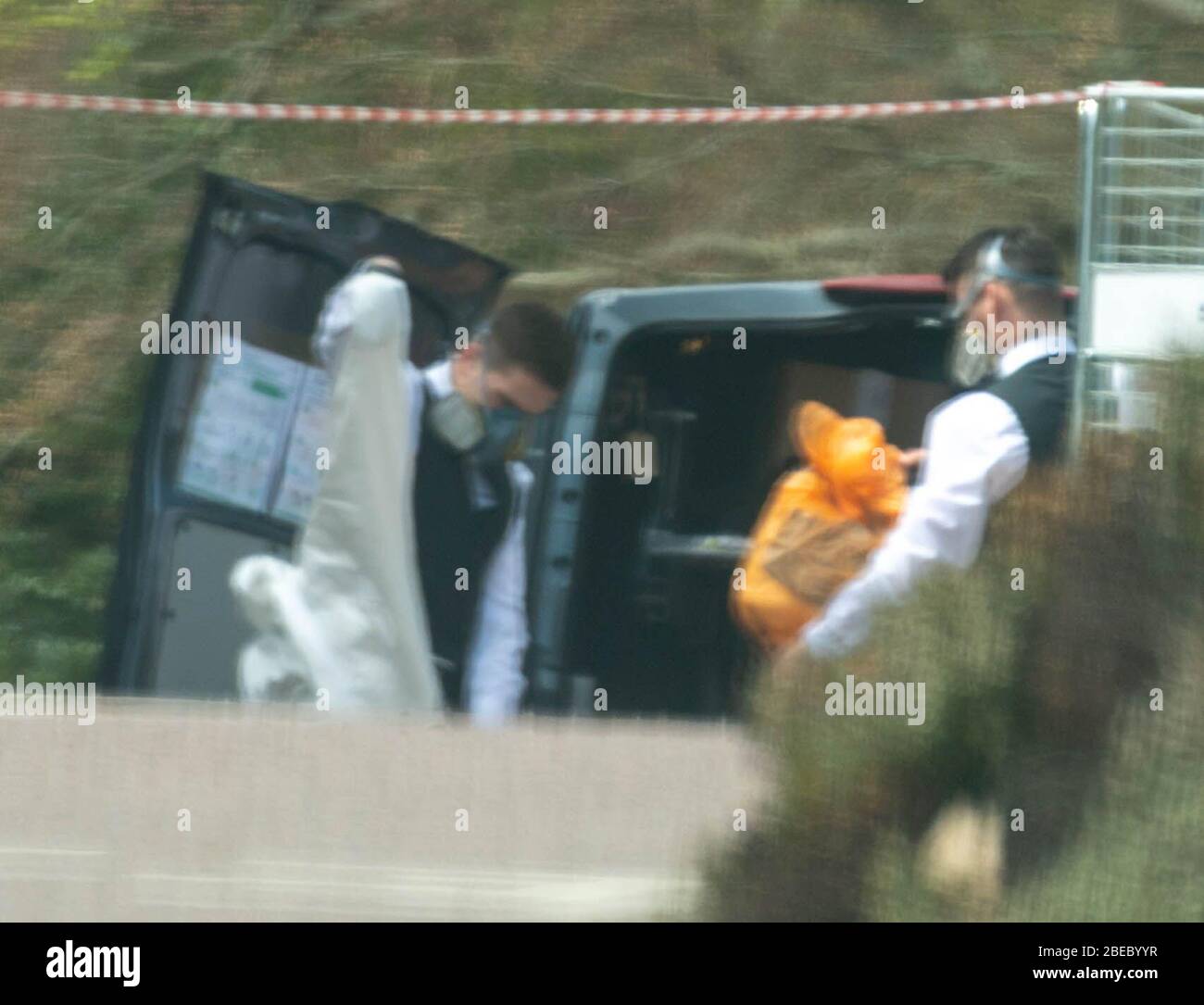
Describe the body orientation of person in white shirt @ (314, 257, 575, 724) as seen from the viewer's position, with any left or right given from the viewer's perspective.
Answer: facing the viewer and to the right of the viewer

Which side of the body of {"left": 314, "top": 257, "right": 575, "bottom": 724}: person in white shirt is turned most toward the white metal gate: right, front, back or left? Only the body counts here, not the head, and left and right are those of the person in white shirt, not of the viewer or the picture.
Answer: left

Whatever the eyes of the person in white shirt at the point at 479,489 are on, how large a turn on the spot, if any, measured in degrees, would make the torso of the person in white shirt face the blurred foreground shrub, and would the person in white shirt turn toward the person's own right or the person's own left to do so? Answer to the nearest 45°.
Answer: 0° — they already face it
